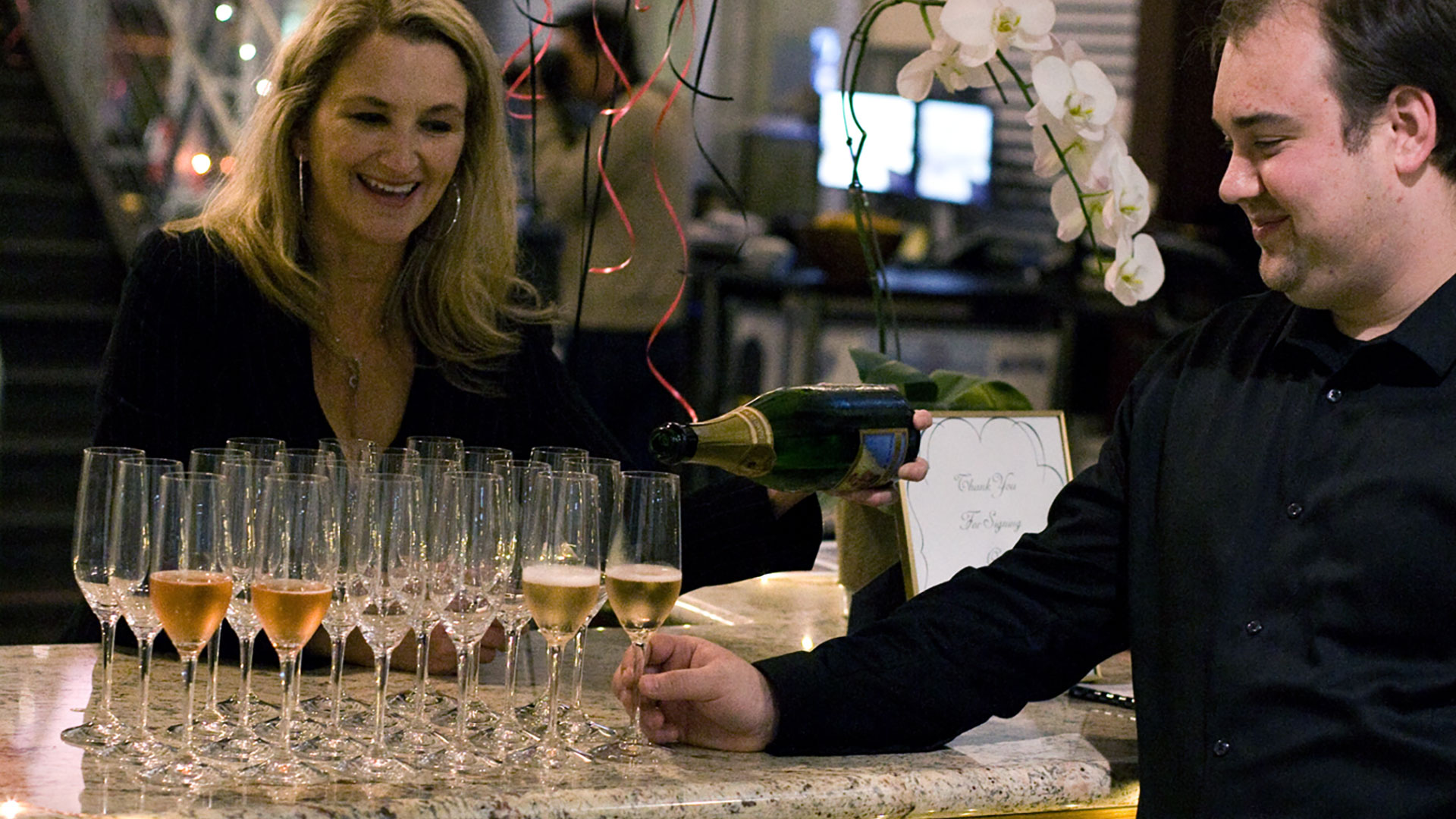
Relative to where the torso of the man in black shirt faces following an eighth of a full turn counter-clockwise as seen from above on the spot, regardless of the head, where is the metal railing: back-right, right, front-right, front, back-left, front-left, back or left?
back-right

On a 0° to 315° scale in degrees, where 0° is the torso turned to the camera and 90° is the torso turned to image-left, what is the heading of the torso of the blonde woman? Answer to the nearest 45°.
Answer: approximately 0°

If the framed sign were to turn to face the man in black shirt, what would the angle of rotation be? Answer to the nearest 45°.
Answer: approximately 45° to its left

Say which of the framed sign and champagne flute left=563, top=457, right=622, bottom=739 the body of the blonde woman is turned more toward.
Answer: the champagne flute

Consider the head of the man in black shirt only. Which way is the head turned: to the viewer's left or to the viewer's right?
to the viewer's left

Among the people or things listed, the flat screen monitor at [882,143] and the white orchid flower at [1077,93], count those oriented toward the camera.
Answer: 2

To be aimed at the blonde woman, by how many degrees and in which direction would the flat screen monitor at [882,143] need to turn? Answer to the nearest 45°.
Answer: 0° — it already faces them

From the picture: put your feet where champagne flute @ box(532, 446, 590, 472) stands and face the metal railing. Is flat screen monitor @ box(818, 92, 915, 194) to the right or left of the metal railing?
right

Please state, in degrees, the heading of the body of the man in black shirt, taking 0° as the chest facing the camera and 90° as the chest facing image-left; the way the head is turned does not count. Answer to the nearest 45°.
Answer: approximately 45°
